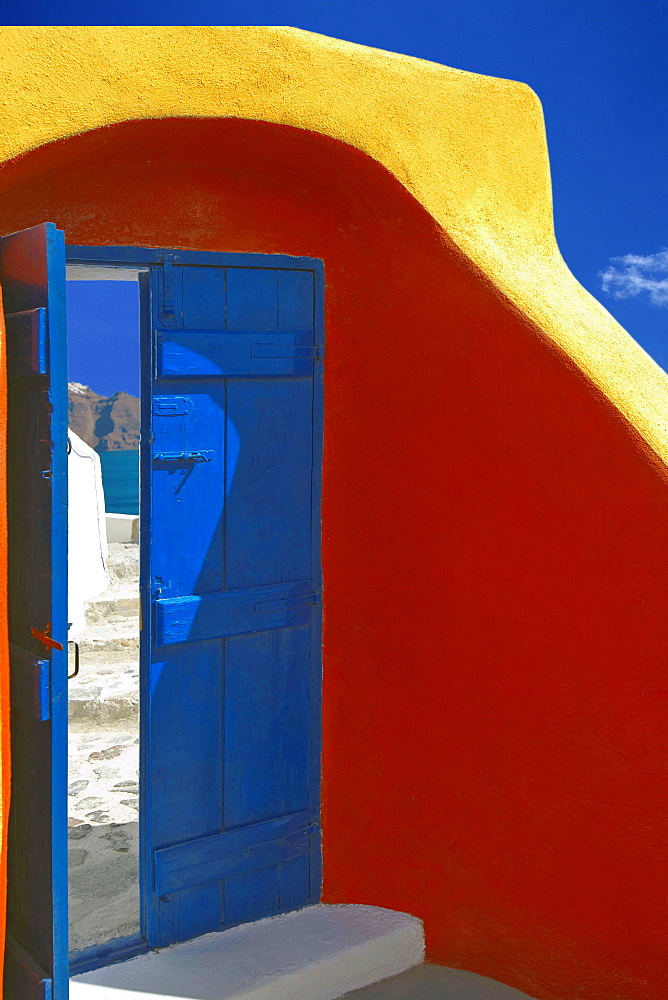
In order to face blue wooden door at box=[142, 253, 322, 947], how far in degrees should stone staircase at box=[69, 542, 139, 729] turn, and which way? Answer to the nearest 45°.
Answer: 0° — it already faces it

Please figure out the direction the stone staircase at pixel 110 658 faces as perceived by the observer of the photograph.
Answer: facing the viewer

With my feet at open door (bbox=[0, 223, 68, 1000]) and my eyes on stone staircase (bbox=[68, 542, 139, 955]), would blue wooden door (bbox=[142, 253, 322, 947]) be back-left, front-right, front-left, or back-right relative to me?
front-right
